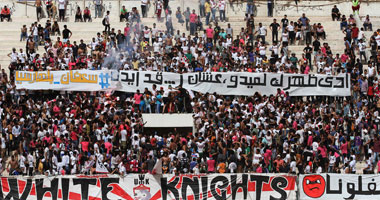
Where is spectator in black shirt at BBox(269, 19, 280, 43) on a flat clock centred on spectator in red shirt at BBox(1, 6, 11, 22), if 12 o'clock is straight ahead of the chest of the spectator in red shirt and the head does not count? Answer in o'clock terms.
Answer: The spectator in black shirt is roughly at 10 o'clock from the spectator in red shirt.

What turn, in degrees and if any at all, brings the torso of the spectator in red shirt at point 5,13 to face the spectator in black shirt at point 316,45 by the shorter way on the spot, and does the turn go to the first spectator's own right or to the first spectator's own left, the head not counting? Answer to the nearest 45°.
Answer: approximately 45° to the first spectator's own left

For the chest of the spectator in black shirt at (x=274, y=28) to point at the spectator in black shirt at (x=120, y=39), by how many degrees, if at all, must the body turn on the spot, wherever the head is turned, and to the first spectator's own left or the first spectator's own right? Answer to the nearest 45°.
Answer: approximately 90° to the first spectator's own right

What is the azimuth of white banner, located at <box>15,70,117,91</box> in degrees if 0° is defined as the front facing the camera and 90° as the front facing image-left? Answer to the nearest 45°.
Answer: approximately 0°

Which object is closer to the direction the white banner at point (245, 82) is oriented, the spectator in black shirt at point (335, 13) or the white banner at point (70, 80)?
the white banner

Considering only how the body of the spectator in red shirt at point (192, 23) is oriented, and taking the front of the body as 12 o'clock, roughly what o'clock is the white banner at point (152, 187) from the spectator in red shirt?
The white banner is roughly at 12 o'clock from the spectator in red shirt.

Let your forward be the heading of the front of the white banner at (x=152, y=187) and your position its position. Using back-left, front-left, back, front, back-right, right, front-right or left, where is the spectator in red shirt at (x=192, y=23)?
back

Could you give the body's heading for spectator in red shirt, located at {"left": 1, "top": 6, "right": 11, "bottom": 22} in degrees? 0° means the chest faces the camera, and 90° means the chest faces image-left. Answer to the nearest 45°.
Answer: approximately 0°

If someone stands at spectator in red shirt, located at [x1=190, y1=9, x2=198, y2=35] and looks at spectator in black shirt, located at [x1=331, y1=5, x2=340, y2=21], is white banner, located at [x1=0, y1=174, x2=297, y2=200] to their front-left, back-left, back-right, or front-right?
back-right

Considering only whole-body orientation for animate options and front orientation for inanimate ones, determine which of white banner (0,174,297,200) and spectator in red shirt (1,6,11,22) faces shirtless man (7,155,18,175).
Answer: the spectator in red shirt

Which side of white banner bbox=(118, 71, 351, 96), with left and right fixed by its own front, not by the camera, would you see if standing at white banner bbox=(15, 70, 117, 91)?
right
